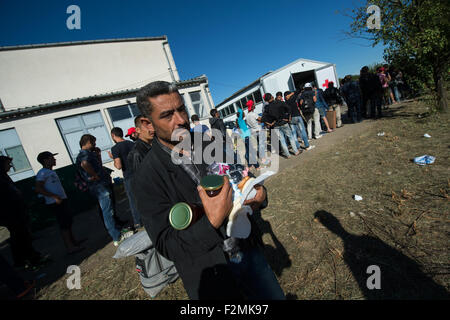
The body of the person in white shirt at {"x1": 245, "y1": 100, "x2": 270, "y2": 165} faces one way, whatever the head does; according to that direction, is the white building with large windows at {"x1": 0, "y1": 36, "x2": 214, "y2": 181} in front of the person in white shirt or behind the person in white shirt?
behind

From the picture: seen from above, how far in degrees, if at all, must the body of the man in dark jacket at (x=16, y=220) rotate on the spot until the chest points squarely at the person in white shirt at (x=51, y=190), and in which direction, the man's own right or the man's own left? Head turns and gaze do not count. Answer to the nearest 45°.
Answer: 0° — they already face them

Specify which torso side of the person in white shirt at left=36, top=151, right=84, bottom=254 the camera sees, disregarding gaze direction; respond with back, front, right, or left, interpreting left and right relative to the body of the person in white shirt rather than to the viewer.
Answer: right

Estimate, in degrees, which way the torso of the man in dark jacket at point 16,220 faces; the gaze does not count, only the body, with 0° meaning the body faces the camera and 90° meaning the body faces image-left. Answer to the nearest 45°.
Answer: approximately 270°
